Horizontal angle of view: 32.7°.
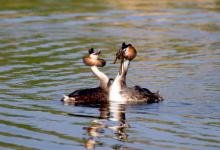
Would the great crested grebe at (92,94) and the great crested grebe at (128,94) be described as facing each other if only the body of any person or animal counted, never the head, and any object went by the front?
yes

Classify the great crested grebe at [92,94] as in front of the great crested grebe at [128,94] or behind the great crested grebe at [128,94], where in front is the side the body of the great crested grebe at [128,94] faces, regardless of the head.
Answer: in front

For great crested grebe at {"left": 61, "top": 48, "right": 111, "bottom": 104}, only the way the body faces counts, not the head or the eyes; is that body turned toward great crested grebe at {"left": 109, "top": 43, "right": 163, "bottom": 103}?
yes

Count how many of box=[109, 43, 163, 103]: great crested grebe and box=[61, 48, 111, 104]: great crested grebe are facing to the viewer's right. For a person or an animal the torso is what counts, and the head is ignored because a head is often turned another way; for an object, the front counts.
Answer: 1

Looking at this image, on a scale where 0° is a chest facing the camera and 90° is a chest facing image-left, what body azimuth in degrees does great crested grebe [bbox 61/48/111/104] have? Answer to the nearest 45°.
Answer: approximately 270°

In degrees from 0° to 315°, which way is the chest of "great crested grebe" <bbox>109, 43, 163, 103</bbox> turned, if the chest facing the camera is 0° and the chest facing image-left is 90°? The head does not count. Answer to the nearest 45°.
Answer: approximately 90°

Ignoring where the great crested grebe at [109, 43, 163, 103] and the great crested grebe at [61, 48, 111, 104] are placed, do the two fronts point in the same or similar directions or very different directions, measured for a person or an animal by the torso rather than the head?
very different directions
